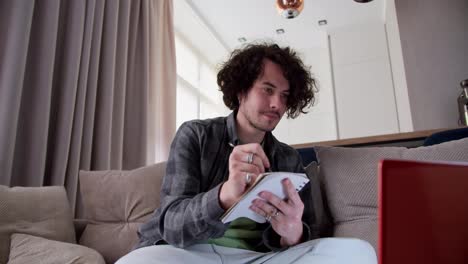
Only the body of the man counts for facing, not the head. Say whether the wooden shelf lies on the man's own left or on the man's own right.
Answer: on the man's own left

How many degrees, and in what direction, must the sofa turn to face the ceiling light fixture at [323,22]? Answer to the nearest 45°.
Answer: approximately 135° to its left

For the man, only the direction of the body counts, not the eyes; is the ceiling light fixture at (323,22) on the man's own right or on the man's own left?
on the man's own left

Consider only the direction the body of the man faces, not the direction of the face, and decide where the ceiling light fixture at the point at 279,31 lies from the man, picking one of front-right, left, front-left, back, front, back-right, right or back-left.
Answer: back-left

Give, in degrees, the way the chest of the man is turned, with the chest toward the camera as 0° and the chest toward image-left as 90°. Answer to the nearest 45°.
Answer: approximately 315°
